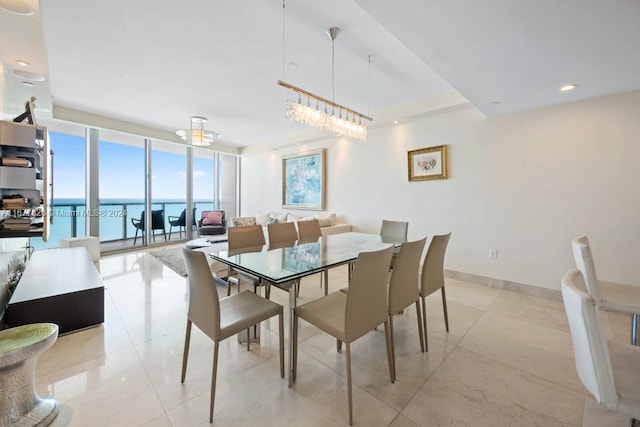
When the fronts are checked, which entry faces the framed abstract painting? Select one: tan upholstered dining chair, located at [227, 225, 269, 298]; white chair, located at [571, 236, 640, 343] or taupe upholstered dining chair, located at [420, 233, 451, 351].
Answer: taupe upholstered dining chair, located at [420, 233, 451, 351]

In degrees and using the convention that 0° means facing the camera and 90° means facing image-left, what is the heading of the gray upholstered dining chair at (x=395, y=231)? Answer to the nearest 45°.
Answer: approximately 45°

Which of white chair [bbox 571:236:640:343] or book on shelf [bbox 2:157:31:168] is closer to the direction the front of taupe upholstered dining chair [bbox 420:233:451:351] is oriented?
the book on shelf

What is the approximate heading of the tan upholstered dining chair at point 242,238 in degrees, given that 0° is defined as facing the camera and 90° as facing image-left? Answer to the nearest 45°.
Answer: approximately 315°

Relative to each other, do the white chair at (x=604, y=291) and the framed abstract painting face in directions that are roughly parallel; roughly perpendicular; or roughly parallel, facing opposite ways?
roughly perpendicular

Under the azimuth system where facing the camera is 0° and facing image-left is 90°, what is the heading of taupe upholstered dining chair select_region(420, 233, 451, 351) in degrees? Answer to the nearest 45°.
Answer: approximately 135°

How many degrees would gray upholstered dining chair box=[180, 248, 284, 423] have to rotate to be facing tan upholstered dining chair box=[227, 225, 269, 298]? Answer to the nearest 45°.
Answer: approximately 45° to its left

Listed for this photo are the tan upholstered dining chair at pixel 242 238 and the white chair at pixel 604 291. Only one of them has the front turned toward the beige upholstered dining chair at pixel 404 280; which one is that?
the tan upholstered dining chair at pixel 242 238

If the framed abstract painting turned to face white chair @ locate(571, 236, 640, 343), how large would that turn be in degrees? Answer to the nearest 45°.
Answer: approximately 90° to its left
